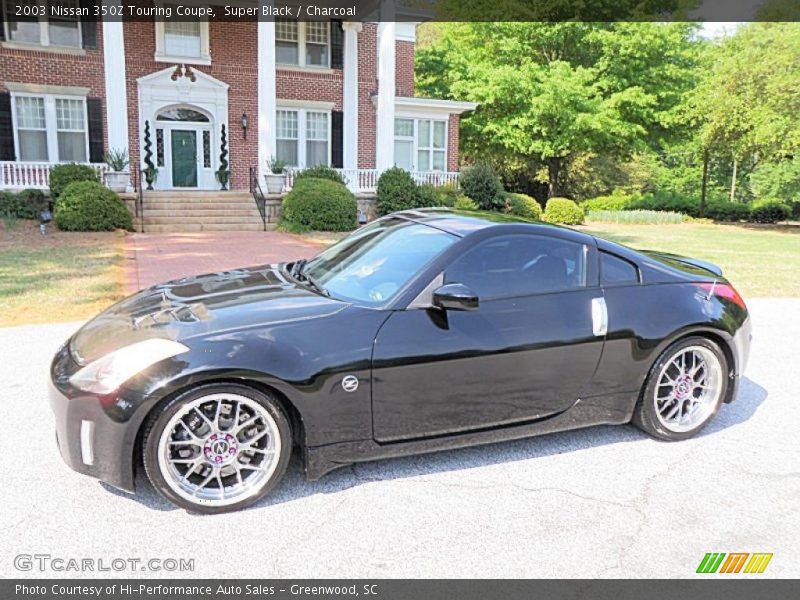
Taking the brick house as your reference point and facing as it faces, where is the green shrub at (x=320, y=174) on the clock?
The green shrub is roughly at 10 o'clock from the brick house.

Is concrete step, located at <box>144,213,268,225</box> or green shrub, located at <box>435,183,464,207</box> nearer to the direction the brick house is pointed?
the concrete step

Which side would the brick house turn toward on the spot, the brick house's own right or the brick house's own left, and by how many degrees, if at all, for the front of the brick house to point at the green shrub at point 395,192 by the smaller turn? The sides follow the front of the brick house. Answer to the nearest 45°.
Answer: approximately 45° to the brick house's own left

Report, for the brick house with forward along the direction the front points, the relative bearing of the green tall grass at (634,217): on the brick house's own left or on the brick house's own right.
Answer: on the brick house's own left

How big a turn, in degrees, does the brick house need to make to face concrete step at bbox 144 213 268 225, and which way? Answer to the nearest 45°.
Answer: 0° — it already faces it

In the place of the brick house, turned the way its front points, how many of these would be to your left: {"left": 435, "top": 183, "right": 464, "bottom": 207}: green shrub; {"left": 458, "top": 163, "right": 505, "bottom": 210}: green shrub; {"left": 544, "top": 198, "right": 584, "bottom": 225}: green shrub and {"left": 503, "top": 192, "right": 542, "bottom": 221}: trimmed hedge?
4

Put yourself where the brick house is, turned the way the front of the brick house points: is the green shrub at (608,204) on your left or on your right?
on your left

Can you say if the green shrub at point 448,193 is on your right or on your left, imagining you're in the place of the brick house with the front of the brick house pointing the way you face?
on your left

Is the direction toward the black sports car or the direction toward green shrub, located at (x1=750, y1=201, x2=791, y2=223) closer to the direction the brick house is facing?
the black sports car

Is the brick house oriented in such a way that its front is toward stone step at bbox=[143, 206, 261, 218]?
yes

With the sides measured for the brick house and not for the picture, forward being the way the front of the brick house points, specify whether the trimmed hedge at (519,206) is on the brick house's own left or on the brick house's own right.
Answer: on the brick house's own left

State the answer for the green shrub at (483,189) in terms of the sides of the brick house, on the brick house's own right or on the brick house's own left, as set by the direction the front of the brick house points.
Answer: on the brick house's own left

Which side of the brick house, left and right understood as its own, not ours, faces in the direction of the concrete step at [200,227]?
front

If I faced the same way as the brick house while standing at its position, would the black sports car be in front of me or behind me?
in front

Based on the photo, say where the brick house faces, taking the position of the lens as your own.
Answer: facing the viewer
